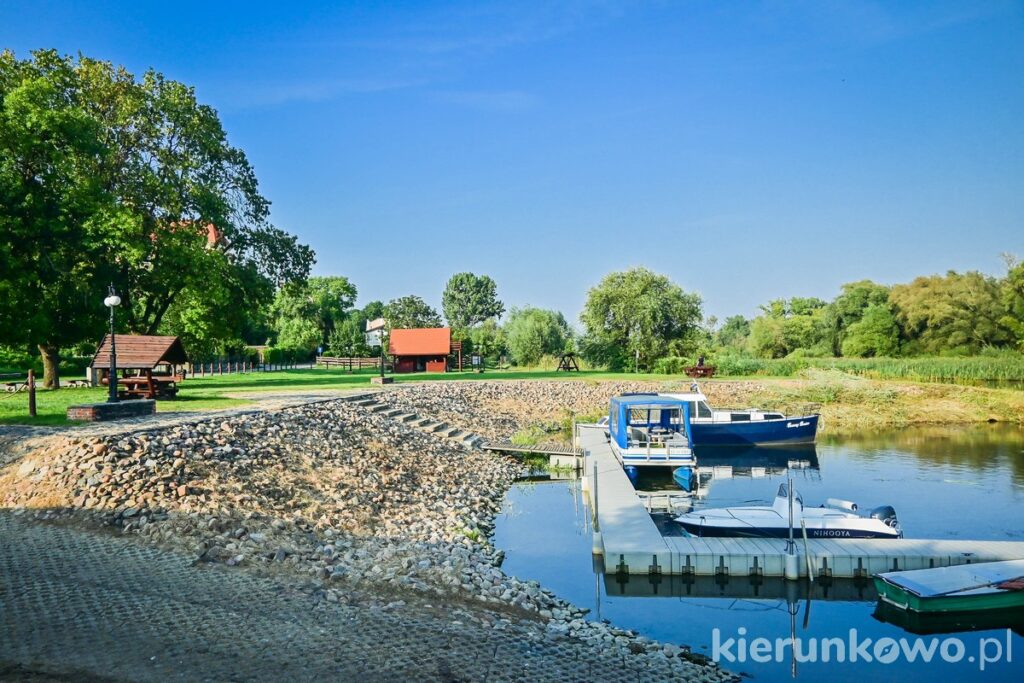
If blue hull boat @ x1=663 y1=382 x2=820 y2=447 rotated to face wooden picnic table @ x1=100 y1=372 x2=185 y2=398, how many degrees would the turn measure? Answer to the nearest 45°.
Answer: approximately 135° to its right

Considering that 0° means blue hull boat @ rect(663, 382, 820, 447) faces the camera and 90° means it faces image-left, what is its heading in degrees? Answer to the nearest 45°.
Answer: approximately 270°

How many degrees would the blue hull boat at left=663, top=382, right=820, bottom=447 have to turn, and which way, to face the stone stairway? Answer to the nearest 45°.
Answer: approximately 135° to its right

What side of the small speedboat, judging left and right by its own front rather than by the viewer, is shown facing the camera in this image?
left

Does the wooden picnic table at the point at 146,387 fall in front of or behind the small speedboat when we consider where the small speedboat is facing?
in front

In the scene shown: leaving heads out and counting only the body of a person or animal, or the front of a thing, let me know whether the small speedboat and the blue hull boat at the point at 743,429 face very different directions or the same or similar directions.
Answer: very different directions

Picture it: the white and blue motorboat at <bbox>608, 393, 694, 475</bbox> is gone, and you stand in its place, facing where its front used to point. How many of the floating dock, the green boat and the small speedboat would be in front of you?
0

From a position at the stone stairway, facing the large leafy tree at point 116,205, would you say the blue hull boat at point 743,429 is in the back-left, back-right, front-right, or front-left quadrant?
back-right

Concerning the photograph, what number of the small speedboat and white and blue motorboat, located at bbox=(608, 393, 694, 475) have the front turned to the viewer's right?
0

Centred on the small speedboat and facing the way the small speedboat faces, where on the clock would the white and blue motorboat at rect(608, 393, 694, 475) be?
The white and blue motorboat is roughly at 2 o'clock from the small speedboat.

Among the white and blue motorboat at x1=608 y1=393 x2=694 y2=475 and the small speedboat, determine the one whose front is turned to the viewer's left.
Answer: the small speedboat

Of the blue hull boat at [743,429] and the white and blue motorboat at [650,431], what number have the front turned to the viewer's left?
0

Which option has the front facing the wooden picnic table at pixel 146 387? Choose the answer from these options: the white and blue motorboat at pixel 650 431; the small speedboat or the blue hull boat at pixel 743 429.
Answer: the small speedboat

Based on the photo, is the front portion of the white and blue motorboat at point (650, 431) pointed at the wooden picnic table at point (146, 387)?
no

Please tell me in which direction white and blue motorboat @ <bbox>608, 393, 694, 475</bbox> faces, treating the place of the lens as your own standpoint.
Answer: facing the viewer

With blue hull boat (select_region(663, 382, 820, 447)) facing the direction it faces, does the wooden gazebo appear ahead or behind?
behind
